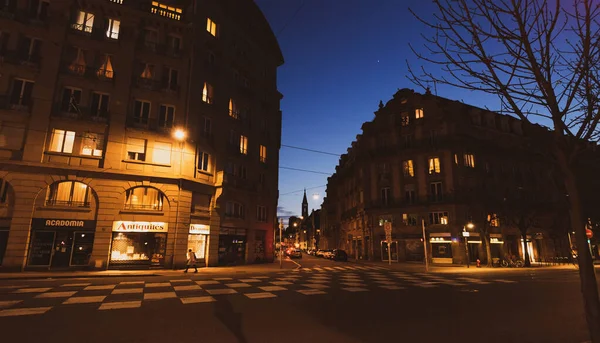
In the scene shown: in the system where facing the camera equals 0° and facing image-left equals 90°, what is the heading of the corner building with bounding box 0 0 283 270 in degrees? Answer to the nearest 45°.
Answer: approximately 0°

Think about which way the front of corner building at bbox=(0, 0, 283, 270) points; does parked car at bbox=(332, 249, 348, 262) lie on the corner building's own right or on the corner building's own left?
on the corner building's own left
